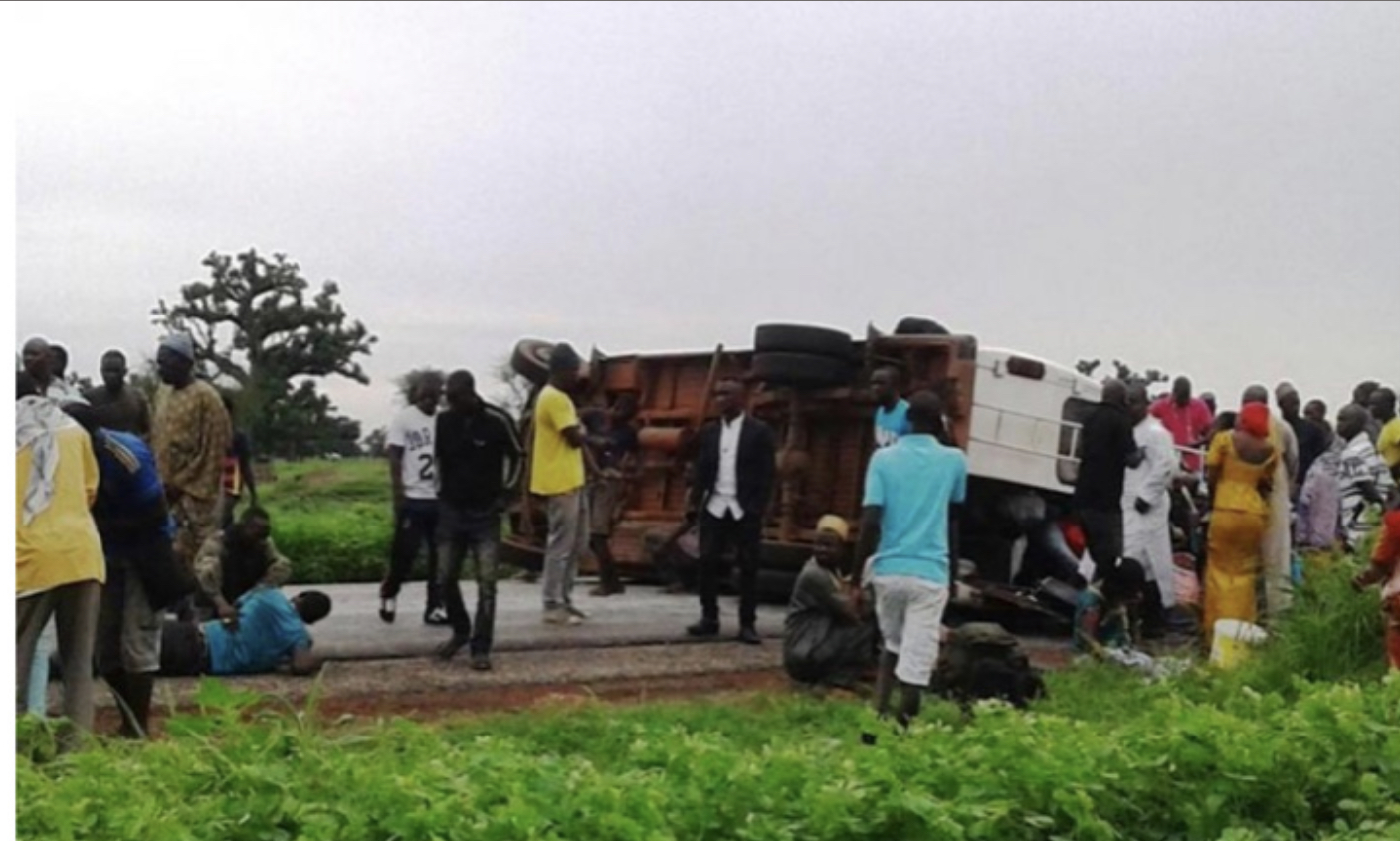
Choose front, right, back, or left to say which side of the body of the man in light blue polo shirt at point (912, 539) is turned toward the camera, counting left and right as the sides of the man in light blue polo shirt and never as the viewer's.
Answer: back

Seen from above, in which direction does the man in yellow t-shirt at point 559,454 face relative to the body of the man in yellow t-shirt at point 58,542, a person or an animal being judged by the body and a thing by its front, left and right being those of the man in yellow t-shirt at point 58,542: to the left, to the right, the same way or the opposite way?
to the right

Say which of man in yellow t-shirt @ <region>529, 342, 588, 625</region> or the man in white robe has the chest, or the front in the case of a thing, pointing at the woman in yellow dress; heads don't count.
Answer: the man in yellow t-shirt

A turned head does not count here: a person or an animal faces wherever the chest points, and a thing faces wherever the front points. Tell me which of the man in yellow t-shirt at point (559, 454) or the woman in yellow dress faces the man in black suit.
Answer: the man in yellow t-shirt

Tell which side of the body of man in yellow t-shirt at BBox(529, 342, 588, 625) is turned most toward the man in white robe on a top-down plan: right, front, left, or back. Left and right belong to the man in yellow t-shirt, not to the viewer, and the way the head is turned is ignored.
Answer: front

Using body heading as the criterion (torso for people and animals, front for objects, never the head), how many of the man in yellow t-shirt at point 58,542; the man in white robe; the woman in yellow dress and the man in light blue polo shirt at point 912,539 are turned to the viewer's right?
0

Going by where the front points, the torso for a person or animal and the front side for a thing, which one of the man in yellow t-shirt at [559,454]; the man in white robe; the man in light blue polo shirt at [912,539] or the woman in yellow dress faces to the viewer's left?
the man in white robe

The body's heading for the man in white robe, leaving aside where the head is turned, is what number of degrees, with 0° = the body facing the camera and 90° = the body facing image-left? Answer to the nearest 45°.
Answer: approximately 90°

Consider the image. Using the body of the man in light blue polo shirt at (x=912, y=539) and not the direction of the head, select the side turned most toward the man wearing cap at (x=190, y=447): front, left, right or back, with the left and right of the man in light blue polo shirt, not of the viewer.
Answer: left

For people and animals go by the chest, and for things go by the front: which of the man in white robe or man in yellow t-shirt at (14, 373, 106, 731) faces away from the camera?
the man in yellow t-shirt

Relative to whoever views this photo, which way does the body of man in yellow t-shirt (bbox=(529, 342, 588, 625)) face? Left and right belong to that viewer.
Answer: facing to the right of the viewer

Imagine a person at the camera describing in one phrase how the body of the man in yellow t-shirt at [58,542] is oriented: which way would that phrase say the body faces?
away from the camera
